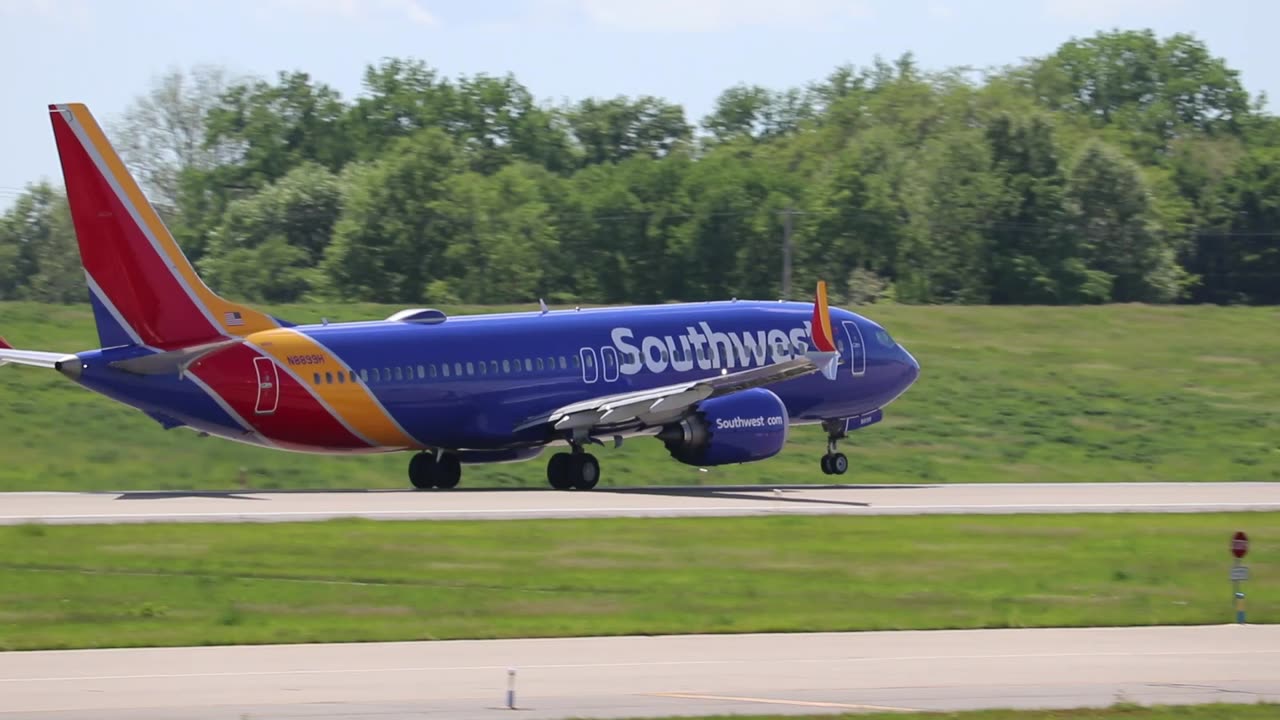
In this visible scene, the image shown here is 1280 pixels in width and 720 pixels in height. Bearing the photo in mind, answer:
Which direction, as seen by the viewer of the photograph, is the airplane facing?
facing away from the viewer and to the right of the viewer
